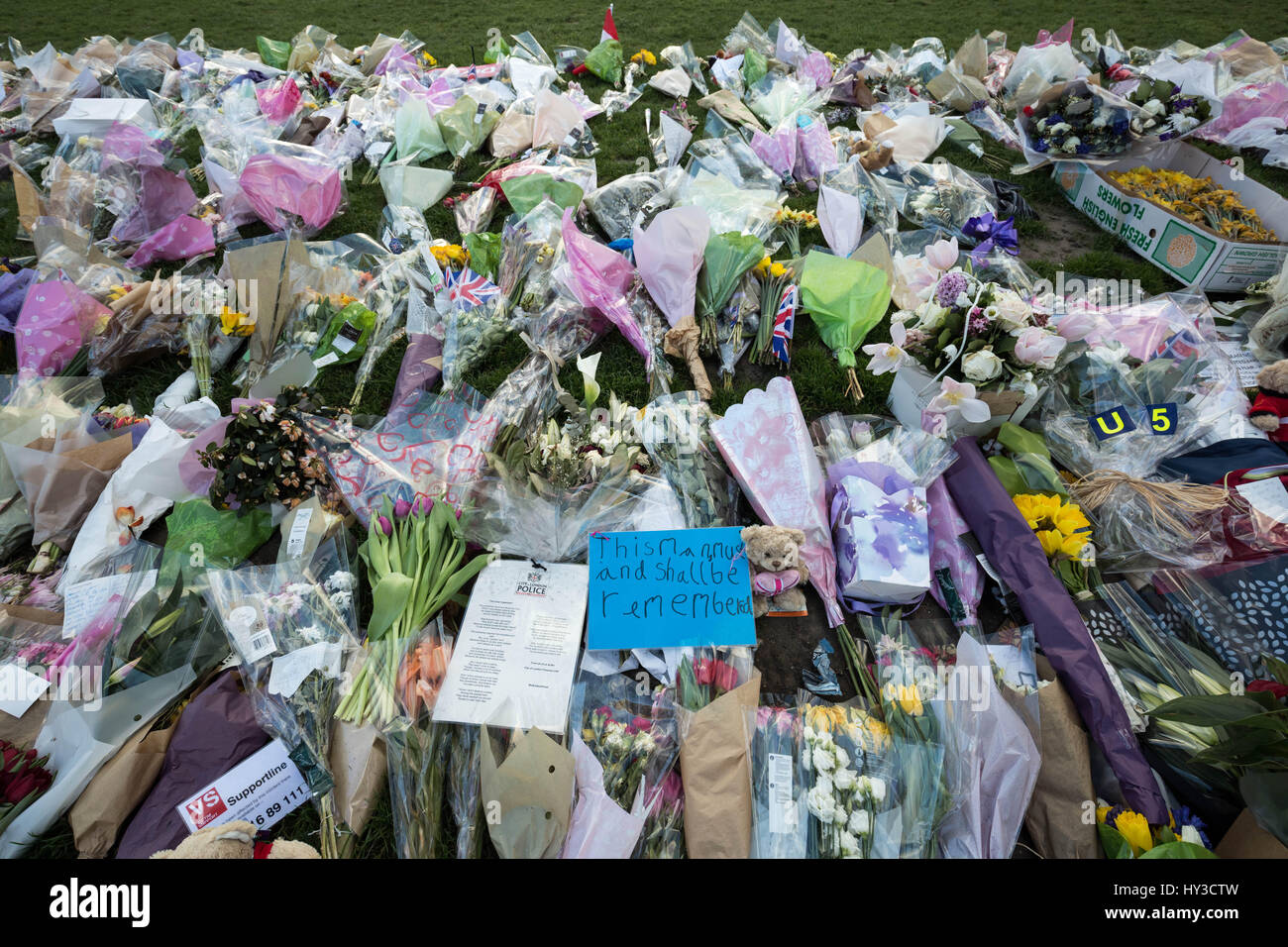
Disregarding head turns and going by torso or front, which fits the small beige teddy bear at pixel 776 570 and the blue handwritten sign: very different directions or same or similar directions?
same or similar directions

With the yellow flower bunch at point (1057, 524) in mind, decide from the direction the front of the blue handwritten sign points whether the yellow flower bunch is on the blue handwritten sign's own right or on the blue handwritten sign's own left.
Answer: on the blue handwritten sign's own left

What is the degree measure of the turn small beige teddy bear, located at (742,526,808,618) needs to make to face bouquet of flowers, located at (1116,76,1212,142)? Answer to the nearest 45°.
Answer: approximately 180°

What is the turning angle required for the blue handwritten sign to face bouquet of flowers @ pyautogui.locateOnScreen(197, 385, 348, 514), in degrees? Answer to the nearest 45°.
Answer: approximately 90° to its right

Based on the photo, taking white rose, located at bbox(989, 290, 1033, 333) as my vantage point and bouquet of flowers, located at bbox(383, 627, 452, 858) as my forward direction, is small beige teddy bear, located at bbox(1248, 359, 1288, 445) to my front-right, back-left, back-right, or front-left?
back-left

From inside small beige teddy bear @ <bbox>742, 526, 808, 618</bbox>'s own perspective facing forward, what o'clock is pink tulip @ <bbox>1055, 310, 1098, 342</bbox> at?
The pink tulip is roughly at 7 o'clock from the small beige teddy bear.

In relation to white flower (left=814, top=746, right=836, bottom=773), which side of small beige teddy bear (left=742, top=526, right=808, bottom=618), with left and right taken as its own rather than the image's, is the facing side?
front

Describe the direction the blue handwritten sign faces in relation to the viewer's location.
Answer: facing the viewer

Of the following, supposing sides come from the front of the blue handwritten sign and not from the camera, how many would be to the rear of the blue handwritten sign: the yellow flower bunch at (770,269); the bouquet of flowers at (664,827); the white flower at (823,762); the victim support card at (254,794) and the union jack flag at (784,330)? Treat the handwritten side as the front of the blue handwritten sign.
2

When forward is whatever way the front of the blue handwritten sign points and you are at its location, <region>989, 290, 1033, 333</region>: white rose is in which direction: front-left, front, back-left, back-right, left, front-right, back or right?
back-left

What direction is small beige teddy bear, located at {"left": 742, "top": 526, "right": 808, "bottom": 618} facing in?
toward the camera

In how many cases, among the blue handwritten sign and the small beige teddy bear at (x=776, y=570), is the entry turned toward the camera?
2
